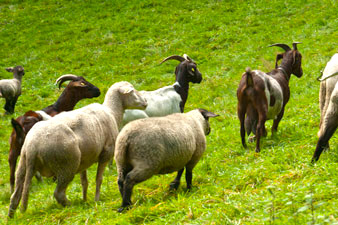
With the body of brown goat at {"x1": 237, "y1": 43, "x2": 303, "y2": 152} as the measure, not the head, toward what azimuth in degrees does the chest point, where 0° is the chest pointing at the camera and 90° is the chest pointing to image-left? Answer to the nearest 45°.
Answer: approximately 225°

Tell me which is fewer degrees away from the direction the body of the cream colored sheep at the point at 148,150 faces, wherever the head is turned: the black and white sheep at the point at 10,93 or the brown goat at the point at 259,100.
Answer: the brown goat

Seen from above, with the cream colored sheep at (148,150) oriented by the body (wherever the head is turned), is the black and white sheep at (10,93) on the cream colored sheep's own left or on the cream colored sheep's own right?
on the cream colored sheep's own left

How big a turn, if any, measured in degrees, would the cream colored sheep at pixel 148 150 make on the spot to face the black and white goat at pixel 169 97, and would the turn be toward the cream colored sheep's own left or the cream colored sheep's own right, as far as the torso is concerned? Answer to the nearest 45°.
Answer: approximately 45° to the cream colored sheep's own left

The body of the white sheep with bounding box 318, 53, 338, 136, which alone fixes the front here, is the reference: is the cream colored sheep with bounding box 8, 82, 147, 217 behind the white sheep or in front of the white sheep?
behind

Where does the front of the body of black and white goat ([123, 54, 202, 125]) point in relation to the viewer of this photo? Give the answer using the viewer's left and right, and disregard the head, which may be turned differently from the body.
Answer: facing to the right of the viewer

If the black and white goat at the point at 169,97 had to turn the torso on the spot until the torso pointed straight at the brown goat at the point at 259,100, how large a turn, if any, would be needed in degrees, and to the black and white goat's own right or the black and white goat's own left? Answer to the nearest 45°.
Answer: approximately 45° to the black and white goat's own right

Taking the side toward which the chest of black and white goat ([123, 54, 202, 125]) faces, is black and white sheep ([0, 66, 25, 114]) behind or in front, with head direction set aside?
behind

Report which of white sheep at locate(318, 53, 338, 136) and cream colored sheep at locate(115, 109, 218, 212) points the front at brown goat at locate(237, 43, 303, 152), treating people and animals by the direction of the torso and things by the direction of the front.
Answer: the cream colored sheep
